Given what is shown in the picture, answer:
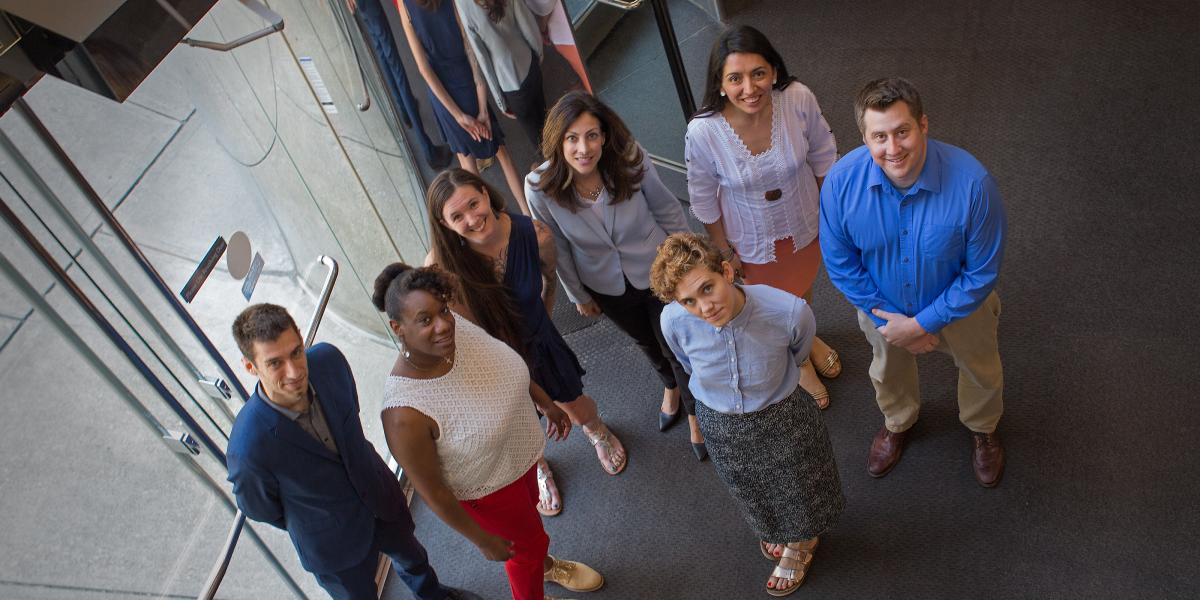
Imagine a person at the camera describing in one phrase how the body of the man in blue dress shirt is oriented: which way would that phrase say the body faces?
toward the camera

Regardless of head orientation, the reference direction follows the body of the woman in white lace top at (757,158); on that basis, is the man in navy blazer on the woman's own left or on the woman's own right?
on the woman's own right

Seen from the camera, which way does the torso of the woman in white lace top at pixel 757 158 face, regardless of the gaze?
toward the camera

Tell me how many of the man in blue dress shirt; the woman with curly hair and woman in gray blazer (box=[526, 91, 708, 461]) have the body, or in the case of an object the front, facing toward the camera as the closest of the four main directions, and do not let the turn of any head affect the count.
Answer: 3

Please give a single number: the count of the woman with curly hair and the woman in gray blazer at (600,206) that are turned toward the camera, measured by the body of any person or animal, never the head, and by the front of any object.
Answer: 2

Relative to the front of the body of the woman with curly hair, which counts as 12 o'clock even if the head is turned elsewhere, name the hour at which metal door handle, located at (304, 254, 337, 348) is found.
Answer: The metal door handle is roughly at 4 o'clock from the woman with curly hair.

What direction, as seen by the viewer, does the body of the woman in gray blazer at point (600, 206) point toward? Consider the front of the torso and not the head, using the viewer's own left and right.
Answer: facing the viewer

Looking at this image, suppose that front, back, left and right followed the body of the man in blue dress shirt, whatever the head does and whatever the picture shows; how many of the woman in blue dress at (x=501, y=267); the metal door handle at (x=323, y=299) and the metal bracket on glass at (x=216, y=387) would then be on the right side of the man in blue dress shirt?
3

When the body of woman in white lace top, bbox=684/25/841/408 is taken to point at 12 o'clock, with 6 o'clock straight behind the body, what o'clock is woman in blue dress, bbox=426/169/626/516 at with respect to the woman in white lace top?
The woman in blue dress is roughly at 2 o'clock from the woman in white lace top.

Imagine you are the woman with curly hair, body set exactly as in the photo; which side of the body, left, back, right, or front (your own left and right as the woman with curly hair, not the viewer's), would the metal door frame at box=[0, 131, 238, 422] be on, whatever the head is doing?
right
